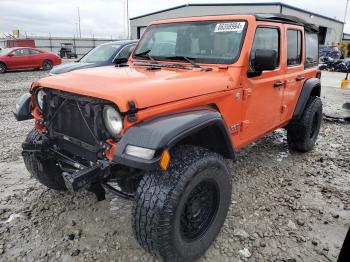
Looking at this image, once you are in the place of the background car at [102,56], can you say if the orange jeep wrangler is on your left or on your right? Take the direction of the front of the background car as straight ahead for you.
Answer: on your left

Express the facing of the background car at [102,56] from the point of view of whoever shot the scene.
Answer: facing the viewer and to the left of the viewer

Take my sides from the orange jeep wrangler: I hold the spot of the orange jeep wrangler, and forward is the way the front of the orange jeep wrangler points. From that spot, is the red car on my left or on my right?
on my right

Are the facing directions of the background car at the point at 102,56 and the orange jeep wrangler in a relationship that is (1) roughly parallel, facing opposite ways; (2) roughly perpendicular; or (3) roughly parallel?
roughly parallel

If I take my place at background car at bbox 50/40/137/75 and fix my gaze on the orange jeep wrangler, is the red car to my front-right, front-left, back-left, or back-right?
back-right

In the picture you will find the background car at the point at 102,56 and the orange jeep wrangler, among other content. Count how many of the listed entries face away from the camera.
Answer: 0

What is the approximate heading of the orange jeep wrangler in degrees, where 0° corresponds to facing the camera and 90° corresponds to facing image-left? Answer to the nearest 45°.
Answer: approximately 45°

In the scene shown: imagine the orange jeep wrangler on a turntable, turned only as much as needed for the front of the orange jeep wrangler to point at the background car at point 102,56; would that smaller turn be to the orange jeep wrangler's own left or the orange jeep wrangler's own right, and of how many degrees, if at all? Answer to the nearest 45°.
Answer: approximately 135° to the orange jeep wrangler's own right
